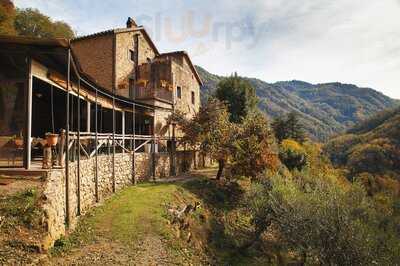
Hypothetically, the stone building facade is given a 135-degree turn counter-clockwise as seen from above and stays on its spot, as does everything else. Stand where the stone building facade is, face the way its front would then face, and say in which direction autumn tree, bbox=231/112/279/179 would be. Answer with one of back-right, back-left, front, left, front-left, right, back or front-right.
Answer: back-right

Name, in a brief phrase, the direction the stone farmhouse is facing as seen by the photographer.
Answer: facing the viewer and to the right of the viewer

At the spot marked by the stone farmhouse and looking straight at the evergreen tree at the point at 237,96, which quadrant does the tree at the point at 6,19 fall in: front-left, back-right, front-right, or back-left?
front-left

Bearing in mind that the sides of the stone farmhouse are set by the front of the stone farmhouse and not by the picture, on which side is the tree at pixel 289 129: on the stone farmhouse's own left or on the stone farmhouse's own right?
on the stone farmhouse's own left

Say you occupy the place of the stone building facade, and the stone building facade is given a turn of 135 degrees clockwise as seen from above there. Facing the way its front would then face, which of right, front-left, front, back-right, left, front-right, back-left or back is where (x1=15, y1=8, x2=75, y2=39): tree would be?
front-right

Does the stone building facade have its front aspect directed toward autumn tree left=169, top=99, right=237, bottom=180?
yes

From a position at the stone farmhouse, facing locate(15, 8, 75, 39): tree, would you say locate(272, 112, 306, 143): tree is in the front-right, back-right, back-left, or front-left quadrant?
front-right

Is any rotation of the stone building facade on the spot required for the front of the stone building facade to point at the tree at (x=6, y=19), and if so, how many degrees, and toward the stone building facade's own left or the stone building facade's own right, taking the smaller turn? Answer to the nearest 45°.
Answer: approximately 180°

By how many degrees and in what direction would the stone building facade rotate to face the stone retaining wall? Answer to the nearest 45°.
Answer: approximately 45° to its right

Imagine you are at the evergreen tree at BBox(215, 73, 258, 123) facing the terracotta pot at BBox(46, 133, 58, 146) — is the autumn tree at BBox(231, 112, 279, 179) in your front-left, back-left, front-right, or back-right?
front-left

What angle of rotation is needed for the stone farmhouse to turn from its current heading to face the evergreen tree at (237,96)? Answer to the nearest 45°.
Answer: approximately 90° to its left

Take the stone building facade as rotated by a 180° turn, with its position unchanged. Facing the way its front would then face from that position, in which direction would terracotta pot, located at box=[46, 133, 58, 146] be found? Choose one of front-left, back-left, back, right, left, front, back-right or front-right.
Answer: back-left

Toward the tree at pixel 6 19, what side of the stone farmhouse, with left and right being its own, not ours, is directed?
back
